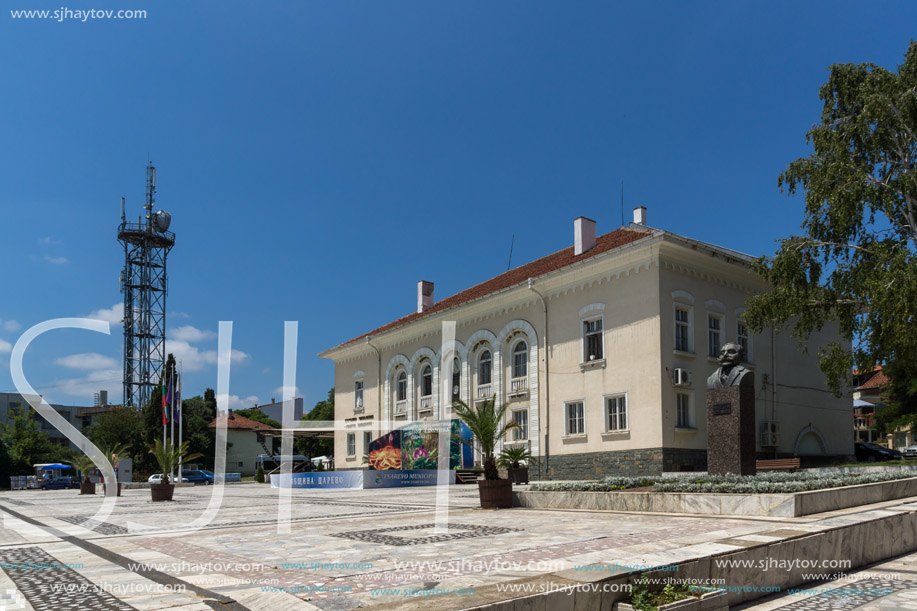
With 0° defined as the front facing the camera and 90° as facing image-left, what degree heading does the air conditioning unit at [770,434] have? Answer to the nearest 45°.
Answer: approximately 315°

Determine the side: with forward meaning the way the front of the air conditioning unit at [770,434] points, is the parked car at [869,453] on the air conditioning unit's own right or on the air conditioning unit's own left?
on the air conditioning unit's own left

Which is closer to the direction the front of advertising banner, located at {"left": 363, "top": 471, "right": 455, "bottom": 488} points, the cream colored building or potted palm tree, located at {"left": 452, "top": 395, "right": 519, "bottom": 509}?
the potted palm tree

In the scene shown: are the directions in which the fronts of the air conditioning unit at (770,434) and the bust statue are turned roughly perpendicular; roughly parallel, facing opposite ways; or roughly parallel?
roughly perpendicular

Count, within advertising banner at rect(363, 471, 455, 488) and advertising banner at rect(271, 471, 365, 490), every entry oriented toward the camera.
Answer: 2

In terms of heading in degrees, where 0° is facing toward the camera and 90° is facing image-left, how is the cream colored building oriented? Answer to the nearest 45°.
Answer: approximately 45°

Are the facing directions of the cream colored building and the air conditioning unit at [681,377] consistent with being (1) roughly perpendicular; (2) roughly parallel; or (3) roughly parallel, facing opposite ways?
roughly perpendicular
